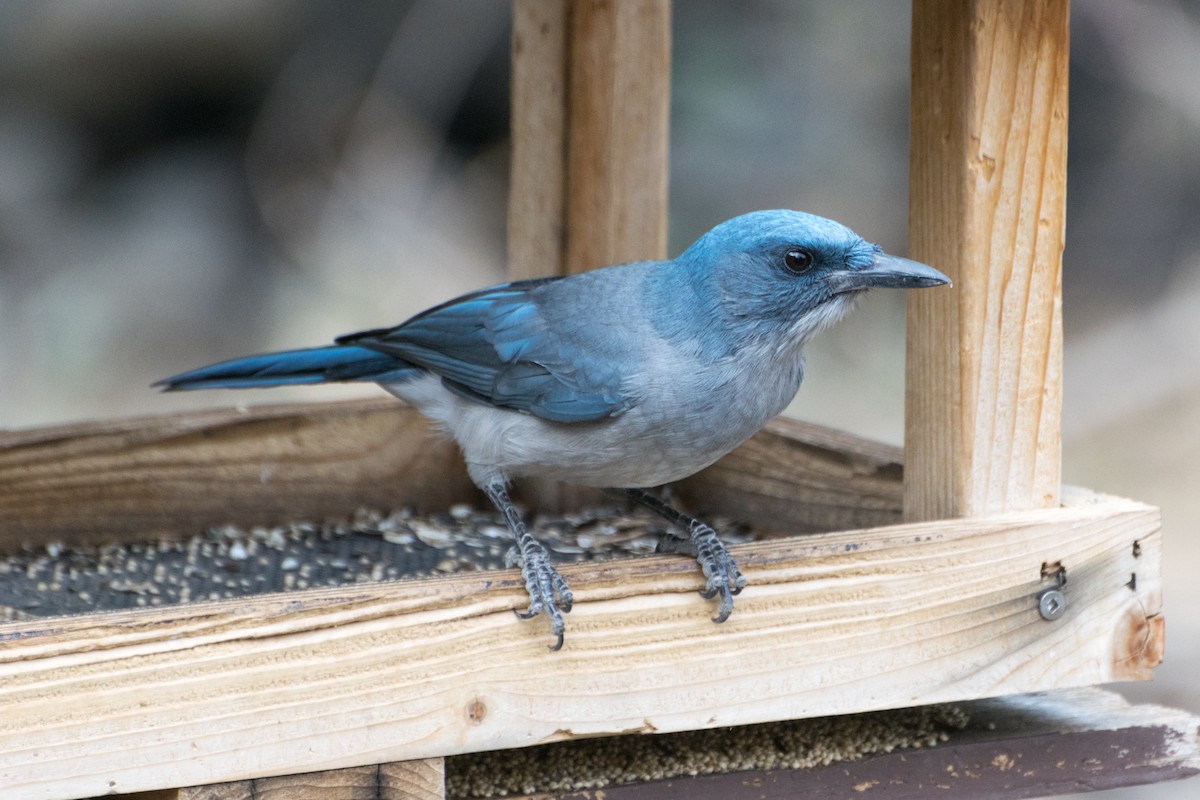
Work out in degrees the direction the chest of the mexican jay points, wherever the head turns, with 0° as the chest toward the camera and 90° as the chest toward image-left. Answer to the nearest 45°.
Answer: approximately 270°
